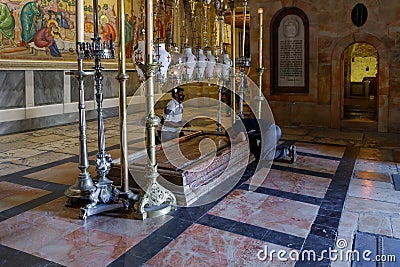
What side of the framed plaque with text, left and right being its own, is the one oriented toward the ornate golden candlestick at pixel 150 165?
front

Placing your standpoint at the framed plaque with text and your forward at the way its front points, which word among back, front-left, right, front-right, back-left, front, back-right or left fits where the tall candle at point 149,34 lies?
front

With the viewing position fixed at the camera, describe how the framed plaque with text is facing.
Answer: facing the viewer

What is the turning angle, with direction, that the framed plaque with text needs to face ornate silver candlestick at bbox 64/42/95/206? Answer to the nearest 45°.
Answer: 0° — it already faces it

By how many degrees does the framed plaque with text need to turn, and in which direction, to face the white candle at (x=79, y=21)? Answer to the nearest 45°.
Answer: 0° — it already faces it

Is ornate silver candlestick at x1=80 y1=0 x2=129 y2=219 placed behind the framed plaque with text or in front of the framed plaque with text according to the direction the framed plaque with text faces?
in front
